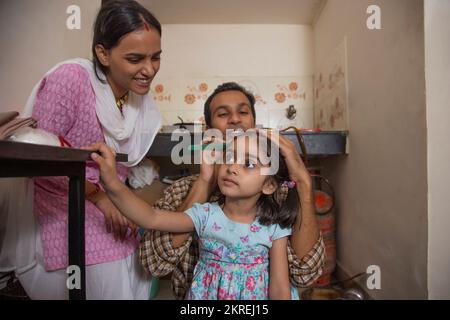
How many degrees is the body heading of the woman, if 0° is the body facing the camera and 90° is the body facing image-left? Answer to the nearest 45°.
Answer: approximately 315°

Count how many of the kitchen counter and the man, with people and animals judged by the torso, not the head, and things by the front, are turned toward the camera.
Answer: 2

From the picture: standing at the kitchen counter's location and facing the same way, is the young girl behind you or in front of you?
in front

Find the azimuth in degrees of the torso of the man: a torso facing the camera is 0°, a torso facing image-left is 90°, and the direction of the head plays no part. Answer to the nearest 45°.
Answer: approximately 0°

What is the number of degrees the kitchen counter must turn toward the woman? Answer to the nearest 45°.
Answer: approximately 45° to its right

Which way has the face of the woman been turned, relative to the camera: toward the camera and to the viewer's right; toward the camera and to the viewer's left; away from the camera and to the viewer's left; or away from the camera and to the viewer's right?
toward the camera and to the viewer's right
